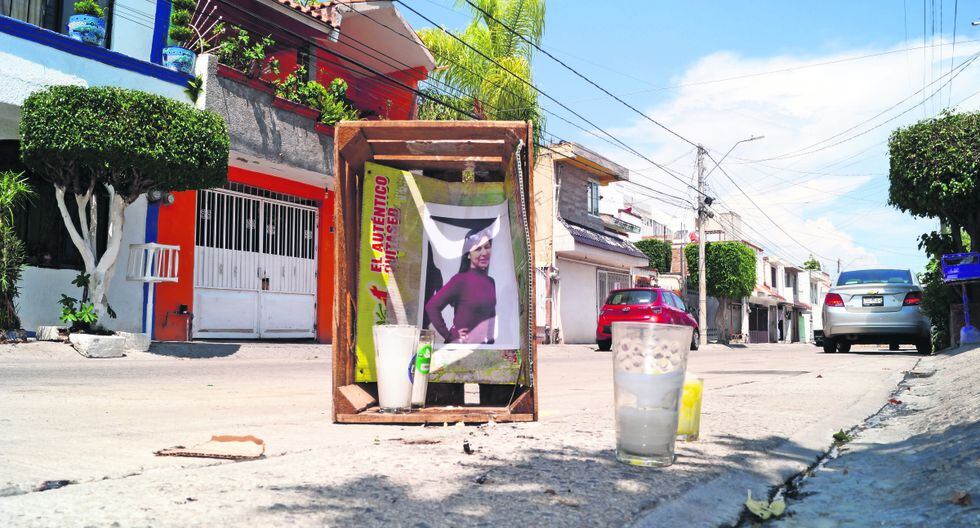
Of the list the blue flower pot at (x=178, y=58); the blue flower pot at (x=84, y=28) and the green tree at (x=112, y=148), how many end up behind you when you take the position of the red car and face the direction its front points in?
3

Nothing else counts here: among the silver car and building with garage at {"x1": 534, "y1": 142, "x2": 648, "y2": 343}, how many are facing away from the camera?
1

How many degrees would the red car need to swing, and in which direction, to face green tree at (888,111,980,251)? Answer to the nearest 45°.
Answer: approximately 90° to its right

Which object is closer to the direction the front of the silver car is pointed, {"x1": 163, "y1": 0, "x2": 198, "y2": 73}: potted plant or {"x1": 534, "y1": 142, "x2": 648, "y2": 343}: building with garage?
the building with garage

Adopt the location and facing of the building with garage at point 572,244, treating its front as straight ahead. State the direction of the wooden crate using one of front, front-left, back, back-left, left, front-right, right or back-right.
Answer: front-right

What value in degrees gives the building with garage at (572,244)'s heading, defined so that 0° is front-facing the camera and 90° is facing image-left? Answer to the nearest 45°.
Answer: approximately 315°

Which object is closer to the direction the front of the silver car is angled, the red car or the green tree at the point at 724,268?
the green tree

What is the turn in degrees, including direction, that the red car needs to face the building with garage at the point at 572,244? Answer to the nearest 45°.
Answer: approximately 45° to its left

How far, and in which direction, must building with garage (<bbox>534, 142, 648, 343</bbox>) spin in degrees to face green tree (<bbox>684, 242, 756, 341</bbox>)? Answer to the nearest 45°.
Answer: approximately 90° to its left

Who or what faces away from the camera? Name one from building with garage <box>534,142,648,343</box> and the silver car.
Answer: the silver car

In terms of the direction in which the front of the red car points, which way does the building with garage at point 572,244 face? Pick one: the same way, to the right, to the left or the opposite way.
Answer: to the right

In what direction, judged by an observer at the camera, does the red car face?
facing away from the viewer and to the right of the viewer

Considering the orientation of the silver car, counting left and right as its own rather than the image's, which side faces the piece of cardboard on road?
back

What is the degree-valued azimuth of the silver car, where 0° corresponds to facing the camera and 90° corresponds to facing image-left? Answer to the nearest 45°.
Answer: approximately 180°
